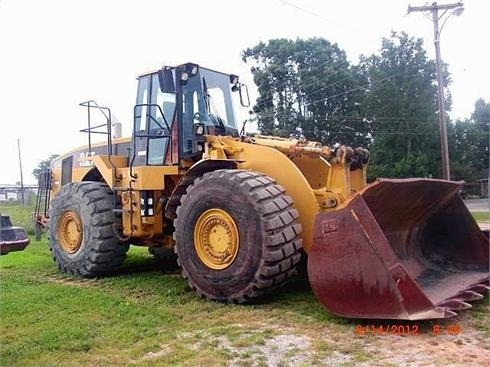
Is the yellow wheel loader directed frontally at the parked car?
no

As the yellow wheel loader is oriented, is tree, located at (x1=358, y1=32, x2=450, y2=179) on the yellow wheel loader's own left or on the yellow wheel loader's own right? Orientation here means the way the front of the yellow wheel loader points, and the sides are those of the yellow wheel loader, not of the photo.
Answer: on the yellow wheel loader's own left

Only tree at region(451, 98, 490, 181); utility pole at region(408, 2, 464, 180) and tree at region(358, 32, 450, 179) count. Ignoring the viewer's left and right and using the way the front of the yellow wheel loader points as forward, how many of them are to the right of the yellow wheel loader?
0

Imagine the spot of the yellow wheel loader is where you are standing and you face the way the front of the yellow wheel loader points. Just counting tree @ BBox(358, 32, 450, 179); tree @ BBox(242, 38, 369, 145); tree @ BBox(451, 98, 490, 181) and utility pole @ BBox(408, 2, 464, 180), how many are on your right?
0

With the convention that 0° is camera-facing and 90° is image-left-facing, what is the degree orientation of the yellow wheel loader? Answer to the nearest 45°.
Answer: approximately 315°

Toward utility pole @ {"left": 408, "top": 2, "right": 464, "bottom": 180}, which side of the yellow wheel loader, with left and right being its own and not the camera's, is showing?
left

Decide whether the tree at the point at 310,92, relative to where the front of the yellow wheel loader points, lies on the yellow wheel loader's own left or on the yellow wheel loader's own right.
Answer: on the yellow wheel loader's own left

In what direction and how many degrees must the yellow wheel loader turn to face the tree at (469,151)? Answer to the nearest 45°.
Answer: approximately 90° to its left
